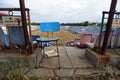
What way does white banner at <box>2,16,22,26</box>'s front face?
toward the camera

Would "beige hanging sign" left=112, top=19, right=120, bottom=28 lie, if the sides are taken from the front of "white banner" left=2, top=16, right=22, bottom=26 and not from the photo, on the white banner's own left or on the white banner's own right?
on the white banner's own left
